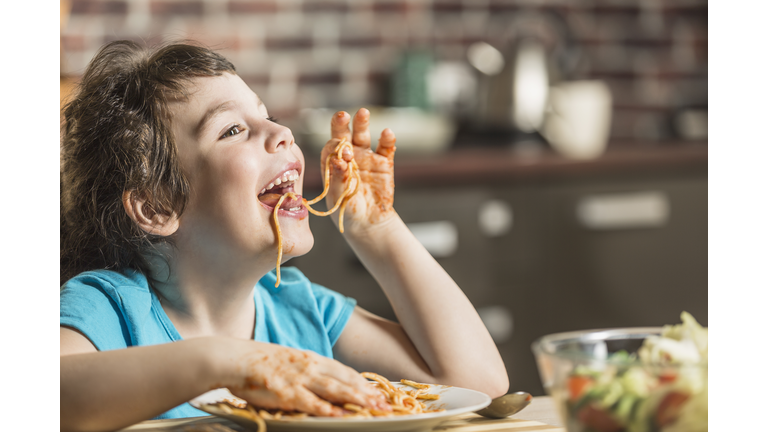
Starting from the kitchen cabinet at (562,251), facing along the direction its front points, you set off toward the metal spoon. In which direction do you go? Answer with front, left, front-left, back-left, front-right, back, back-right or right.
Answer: front

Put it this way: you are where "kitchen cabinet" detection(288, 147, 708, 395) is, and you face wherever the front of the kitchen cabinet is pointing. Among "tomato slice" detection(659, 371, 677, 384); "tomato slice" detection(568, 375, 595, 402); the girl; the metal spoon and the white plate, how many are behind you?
0

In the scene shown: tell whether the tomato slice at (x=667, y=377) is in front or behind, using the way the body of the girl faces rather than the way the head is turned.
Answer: in front

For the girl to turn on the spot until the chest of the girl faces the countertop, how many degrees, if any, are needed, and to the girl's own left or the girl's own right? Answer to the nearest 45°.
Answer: approximately 90° to the girl's own left

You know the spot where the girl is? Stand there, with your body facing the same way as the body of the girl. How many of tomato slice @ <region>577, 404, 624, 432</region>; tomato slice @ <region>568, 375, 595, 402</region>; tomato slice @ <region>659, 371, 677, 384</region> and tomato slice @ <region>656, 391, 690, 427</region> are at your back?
0

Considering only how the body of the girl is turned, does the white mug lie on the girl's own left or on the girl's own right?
on the girl's own left

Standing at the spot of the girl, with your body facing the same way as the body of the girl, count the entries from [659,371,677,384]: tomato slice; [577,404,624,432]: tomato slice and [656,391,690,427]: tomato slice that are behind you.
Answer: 0

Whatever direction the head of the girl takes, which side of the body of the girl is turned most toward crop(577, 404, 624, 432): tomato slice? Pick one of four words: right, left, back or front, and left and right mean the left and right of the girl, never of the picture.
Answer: front

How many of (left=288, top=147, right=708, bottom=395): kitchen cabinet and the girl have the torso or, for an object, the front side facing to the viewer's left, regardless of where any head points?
0

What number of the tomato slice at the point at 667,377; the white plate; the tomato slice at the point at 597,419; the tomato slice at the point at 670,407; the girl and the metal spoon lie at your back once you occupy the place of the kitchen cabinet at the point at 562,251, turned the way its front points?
0

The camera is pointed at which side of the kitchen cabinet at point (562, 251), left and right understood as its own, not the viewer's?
front

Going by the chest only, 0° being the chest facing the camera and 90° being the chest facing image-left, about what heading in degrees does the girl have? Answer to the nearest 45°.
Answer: approximately 315°

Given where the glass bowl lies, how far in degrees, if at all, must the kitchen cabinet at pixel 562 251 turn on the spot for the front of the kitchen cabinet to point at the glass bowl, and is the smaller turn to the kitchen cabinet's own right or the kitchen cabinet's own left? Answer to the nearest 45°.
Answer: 0° — it already faces it

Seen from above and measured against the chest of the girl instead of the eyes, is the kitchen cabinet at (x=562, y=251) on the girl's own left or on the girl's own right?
on the girl's own left

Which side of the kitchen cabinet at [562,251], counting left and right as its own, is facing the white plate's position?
front
